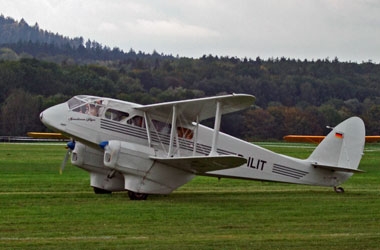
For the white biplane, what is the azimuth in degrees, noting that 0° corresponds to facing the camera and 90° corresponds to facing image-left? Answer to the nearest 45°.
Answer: approximately 90°
